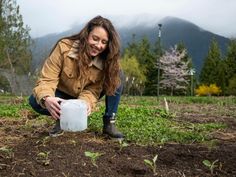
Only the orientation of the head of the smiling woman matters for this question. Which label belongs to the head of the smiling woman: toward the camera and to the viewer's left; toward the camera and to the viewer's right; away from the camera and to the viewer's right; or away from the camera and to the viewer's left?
toward the camera and to the viewer's left

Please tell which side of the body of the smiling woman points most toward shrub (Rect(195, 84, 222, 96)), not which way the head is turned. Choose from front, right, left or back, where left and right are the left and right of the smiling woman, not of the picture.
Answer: back

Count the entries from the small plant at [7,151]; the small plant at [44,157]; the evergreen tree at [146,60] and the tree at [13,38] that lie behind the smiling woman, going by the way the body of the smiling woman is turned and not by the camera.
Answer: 2

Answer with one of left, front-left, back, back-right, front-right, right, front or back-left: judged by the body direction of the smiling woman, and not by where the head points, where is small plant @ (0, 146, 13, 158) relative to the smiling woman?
front-right

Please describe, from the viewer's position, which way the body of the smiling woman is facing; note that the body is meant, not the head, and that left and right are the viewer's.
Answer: facing the viewer

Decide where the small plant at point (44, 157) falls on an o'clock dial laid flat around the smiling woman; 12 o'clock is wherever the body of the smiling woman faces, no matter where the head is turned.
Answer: The small plant is roughly at 1 o'clock from the smiling woman.

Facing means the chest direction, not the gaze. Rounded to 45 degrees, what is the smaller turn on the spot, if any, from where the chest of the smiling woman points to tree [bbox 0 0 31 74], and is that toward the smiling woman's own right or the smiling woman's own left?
approximately 180°

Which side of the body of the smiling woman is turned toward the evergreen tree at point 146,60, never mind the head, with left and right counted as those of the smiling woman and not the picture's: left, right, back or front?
back

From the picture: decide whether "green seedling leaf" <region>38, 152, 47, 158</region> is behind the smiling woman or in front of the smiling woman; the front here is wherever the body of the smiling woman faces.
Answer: in front

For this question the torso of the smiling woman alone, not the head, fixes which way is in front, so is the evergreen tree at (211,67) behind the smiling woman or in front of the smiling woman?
behind

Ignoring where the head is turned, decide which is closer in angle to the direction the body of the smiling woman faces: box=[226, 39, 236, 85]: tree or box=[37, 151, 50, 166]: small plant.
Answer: the small plant

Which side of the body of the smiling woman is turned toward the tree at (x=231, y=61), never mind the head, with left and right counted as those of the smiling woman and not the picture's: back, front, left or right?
back
